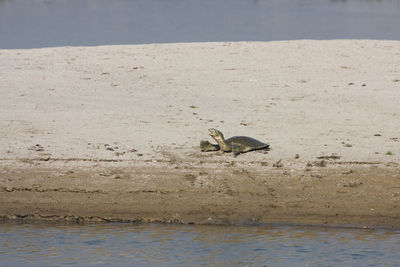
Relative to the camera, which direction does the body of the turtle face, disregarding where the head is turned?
to the viewer's left
